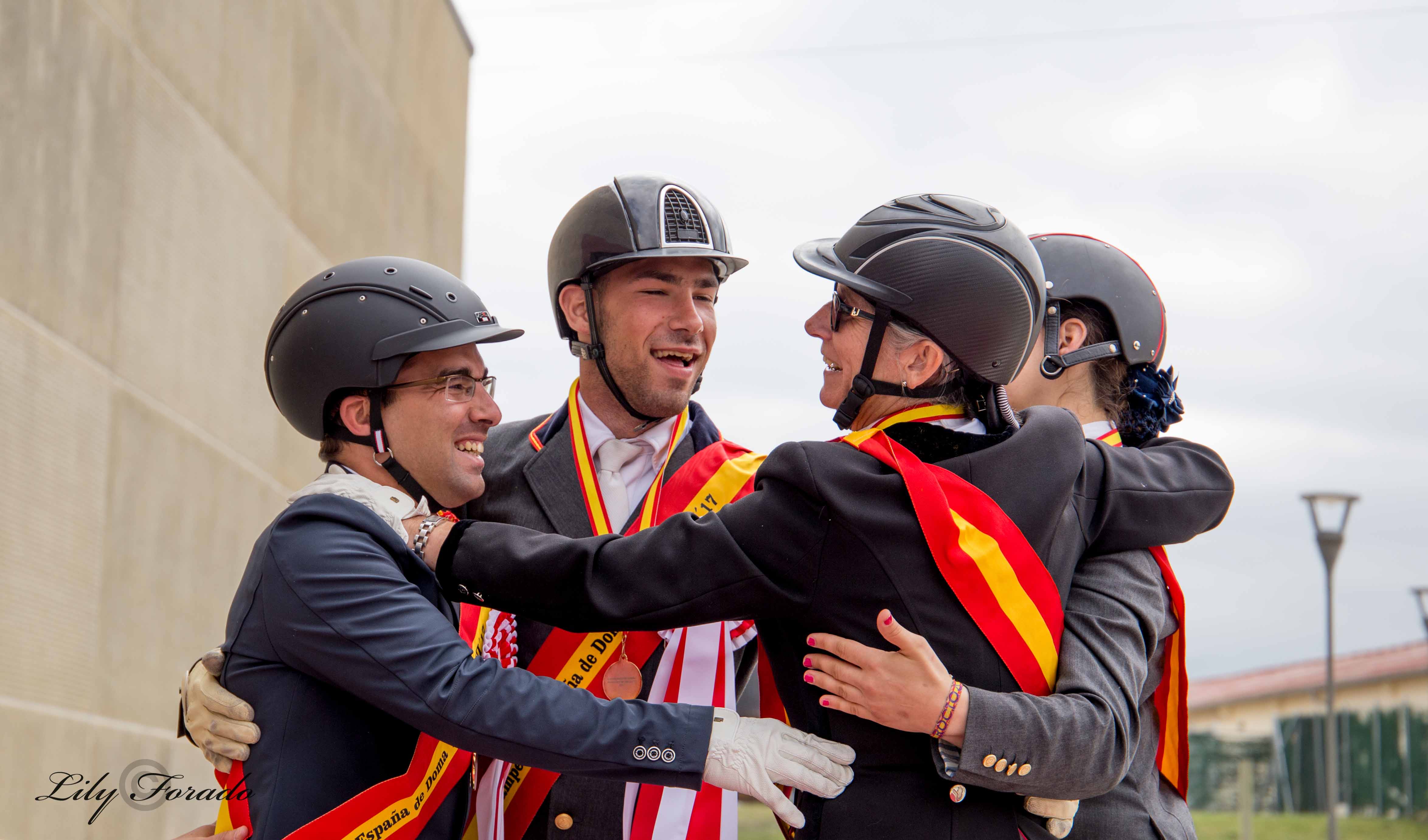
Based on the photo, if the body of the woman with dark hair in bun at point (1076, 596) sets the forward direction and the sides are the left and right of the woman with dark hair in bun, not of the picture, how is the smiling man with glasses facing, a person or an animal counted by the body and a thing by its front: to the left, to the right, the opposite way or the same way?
the opposite way

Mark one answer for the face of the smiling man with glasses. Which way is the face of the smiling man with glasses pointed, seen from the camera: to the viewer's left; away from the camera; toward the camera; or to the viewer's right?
to the viewer's right

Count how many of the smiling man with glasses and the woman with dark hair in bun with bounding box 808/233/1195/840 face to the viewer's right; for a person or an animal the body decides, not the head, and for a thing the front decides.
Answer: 1

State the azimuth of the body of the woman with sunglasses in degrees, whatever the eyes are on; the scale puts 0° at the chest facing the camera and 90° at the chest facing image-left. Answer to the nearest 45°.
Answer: approximately 135°

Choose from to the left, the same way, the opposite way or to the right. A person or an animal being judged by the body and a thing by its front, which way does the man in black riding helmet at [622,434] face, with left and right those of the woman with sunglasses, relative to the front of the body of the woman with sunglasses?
the opposite way

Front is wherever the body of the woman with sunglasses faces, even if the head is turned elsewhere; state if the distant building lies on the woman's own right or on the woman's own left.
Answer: on the woman's own right

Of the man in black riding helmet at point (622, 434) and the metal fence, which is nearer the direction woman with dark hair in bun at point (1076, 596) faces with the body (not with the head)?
the man in black riding helmet

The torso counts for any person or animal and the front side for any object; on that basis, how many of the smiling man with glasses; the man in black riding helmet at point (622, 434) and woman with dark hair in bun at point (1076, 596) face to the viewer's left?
1

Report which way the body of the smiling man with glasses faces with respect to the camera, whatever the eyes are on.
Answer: to the viewer's right

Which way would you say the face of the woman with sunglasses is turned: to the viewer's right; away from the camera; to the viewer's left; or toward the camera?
to the viewer's left
